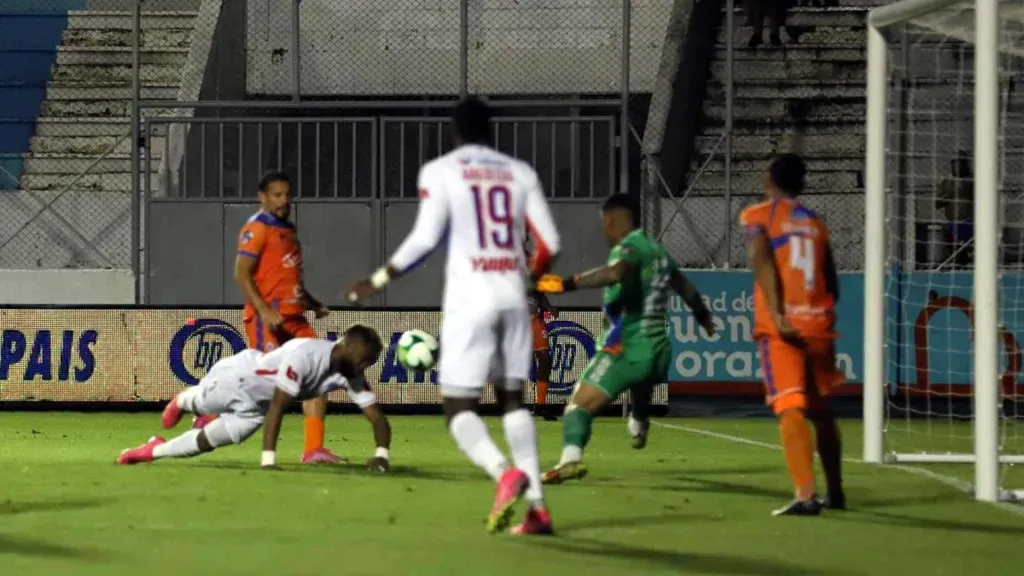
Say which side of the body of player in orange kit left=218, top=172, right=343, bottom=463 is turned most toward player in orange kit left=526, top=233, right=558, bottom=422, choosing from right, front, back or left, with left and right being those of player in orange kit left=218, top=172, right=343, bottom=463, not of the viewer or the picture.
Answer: left

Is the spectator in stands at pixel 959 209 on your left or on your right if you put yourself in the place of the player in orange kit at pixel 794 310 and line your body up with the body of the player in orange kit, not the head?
on your right

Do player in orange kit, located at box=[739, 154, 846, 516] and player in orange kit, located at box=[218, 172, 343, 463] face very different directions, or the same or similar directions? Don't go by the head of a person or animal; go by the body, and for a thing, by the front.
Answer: very different directions

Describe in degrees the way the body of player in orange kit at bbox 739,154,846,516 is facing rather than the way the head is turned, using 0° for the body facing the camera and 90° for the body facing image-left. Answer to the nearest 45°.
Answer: approximately 135°

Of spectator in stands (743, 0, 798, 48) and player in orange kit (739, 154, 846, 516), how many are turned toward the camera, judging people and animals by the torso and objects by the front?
1

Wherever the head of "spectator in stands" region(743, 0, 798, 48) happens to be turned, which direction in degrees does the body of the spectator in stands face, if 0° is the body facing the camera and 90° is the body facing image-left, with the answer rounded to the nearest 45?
approximately 0°

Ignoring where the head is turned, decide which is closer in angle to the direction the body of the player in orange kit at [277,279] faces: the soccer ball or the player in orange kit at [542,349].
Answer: the soccer ball
